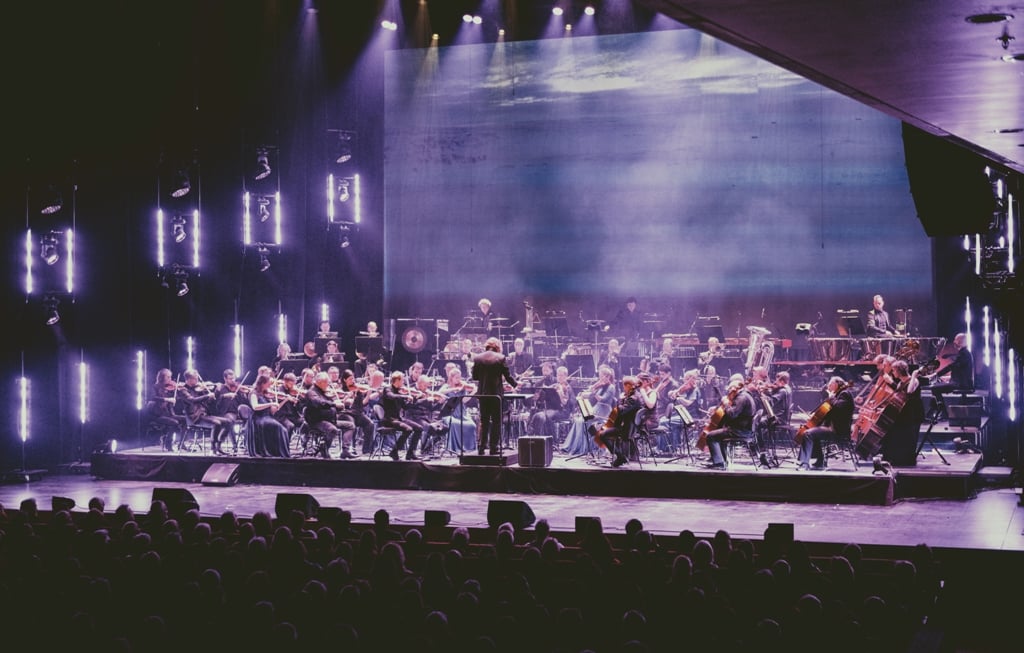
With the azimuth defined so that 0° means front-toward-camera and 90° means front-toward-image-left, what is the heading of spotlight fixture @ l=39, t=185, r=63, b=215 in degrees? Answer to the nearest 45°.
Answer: approximately 315°

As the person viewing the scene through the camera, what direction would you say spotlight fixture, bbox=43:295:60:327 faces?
facing the viewer and to the right of the viewer

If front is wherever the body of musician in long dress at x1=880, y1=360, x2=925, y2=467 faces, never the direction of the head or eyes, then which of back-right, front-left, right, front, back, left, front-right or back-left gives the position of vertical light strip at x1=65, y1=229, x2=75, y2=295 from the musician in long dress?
front

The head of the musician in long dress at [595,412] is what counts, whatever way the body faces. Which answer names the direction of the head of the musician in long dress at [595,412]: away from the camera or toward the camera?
toward the camera

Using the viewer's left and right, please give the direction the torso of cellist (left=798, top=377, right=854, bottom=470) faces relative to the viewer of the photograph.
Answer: facing to the left of the viewer

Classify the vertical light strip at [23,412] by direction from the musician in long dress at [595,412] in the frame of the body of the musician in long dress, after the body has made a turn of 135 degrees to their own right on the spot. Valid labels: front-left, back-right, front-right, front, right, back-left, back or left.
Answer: left

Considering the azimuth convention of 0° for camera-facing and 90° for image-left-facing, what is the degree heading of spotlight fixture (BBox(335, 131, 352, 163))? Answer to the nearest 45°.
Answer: approximately 315°

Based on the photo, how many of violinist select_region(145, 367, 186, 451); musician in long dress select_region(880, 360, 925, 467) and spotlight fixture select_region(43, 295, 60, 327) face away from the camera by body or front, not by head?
0

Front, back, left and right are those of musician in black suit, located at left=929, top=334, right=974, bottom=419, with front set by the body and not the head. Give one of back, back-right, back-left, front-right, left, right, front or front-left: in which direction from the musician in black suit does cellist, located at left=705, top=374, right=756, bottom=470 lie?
front-left

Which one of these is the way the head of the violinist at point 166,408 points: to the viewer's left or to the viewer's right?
to the viewer's right

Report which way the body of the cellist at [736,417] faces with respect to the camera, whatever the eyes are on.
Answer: to the viewer's left

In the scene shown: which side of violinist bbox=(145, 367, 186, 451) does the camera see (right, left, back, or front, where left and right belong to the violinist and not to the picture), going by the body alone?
right

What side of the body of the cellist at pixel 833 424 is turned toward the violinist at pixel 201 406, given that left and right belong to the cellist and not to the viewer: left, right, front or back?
front

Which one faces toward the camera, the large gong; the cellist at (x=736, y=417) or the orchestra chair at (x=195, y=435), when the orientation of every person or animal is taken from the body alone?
the large gong

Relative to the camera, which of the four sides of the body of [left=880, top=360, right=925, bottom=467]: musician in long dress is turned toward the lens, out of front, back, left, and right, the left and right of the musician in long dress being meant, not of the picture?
left

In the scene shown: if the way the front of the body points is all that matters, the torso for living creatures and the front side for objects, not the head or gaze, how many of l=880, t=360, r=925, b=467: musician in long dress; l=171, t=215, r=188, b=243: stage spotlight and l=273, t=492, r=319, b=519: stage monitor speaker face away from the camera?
1
